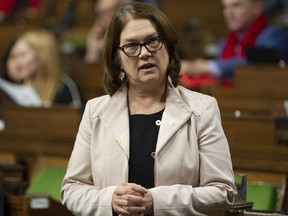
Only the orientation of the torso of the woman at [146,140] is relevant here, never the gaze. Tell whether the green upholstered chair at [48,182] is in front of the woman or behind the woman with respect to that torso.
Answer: behind

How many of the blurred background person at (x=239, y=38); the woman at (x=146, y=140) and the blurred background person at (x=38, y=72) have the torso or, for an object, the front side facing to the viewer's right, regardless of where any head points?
0

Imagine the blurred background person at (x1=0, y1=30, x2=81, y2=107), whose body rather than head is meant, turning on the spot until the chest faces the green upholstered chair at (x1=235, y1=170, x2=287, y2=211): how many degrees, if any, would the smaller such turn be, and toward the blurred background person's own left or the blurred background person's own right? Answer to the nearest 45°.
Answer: approximately 90° to the blurred background person's own left

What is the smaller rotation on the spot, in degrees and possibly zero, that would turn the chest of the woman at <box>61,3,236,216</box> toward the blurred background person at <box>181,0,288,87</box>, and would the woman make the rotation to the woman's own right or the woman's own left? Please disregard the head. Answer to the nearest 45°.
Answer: approximately 180°

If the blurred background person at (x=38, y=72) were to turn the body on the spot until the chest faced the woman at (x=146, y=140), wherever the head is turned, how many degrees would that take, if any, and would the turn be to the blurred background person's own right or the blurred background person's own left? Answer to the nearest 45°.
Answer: approximately 45° to the blurred background person's own left

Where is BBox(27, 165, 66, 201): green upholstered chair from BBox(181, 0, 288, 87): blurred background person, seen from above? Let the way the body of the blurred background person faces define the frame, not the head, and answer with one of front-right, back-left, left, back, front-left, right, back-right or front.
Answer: front

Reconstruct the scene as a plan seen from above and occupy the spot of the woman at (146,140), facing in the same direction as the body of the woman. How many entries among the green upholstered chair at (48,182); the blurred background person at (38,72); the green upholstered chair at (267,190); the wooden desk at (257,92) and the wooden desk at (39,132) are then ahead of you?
0

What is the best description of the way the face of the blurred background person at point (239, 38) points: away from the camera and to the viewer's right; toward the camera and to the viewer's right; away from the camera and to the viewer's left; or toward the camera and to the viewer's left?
toward the camera and to the viewer's left

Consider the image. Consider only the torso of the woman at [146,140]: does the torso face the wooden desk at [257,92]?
no

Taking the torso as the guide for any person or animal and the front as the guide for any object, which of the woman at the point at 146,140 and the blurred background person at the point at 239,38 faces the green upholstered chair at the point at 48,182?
the blurred background person

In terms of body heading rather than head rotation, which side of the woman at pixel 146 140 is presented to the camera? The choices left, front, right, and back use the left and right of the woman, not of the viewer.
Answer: front

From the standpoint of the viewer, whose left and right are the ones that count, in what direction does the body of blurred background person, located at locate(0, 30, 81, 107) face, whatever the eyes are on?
facing the viewer and to the left of the viewer

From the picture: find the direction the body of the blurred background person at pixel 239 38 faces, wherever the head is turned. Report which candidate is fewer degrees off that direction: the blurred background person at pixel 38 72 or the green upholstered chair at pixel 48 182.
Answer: the green upholstered chair

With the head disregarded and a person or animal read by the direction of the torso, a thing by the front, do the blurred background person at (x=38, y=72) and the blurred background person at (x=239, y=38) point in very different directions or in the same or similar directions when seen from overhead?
same or similar directions
